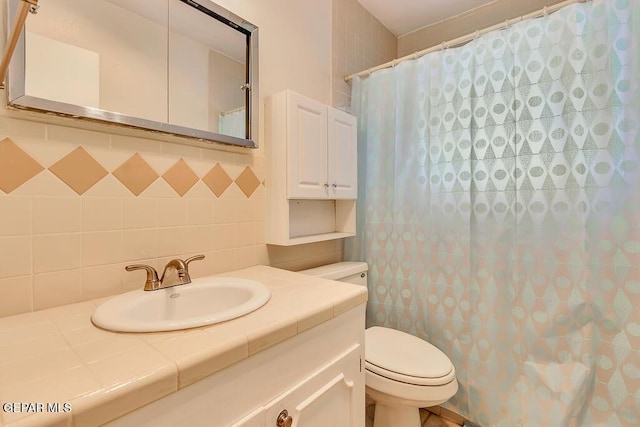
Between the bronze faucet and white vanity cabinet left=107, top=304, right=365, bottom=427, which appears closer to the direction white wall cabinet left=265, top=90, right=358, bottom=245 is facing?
the white vanity cabinet

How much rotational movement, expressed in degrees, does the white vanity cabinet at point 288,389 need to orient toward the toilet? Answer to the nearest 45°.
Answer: approximately 90° to its left

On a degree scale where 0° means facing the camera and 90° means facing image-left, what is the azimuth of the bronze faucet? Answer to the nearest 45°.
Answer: approximately 315°

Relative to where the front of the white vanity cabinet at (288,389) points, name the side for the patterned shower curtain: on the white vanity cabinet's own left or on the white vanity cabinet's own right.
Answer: on the white vanity cabinet's own left

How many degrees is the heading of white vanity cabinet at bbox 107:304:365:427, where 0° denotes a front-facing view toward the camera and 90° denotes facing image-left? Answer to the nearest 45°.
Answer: approximately 315°

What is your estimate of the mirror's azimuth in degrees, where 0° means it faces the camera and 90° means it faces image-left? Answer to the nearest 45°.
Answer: approximately 315°

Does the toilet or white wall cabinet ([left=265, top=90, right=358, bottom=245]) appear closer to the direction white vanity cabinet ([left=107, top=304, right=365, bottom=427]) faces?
the toilet
